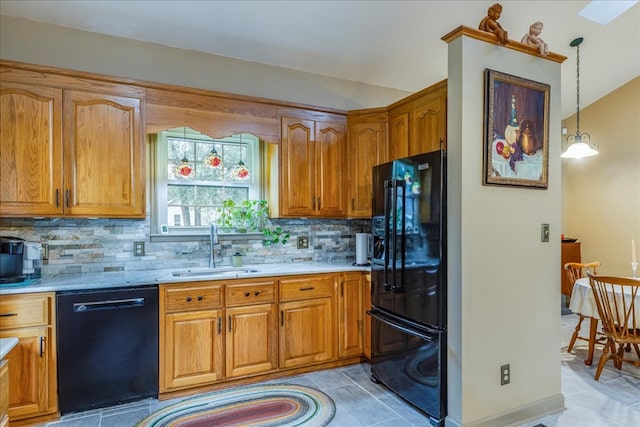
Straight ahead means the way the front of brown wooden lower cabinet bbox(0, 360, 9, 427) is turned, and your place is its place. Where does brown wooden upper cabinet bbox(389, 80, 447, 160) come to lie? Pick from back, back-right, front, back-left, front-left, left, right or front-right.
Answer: front-left

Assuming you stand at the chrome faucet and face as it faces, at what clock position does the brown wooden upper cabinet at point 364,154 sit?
The brown wooden upper cabinet is roughly at 9 o'clock from the chrome faucet.

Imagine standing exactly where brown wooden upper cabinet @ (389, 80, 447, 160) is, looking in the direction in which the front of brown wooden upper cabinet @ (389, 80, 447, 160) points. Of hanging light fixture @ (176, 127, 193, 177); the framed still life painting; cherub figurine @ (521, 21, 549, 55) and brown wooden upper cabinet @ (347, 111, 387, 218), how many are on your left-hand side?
2

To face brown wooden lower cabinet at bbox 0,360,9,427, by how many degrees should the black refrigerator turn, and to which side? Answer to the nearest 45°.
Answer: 0° — it already faces it

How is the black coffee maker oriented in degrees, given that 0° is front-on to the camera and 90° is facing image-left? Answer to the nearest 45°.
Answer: approximately 0°

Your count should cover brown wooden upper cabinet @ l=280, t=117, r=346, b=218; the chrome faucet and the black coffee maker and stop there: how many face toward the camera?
3

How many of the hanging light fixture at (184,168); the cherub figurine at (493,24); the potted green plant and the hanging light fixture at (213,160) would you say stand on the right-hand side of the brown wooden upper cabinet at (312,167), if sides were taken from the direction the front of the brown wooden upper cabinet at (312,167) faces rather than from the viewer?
3

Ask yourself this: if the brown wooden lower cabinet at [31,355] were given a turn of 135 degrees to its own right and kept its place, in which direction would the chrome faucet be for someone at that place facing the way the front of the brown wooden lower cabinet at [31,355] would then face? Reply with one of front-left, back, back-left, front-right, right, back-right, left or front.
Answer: back-right

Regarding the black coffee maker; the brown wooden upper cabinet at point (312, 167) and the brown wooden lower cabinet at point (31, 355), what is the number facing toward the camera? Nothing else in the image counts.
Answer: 3
